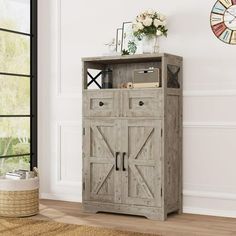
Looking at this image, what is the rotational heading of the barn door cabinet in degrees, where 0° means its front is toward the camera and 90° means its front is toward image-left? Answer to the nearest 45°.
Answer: approximately 45°

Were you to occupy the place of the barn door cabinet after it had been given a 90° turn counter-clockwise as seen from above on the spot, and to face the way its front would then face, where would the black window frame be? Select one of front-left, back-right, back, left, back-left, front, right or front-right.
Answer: back

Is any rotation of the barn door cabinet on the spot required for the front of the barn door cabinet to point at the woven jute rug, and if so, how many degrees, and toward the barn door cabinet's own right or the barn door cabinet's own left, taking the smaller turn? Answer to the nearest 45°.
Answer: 0° — it already faces it

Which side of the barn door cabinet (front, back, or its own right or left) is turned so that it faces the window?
right

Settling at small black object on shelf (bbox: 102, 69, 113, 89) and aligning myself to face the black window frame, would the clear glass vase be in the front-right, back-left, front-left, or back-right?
back-right

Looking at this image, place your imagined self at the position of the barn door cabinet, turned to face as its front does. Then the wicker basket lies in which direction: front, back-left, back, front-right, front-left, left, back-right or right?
front-right

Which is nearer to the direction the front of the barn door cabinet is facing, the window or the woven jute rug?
the woven jute rug
